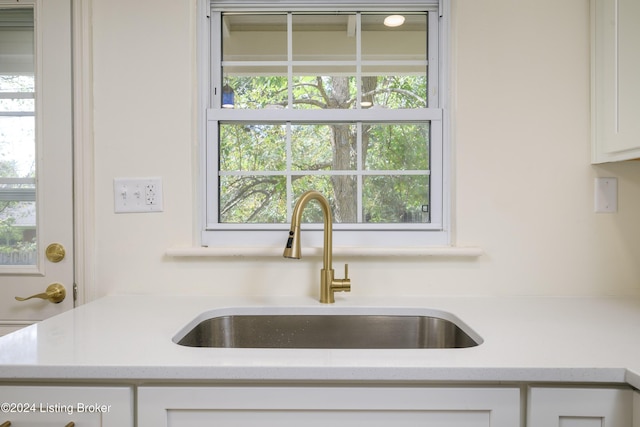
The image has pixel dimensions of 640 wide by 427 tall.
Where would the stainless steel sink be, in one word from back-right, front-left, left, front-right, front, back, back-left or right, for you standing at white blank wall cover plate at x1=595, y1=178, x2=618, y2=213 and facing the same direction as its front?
front-right

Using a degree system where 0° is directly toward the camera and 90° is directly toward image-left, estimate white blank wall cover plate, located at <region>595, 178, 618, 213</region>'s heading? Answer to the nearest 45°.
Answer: approximately 0°

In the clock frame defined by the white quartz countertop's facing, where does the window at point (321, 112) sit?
The window is roughly at 6 o'clock from the white quartz countertop.

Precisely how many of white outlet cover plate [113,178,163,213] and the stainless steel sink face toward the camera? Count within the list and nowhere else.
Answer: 2

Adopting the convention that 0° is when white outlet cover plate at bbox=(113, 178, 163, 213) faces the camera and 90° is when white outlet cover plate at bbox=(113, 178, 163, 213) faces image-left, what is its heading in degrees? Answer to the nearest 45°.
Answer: approximately 0°

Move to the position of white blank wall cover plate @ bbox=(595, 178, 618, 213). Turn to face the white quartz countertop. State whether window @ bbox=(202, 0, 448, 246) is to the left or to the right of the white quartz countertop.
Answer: right
